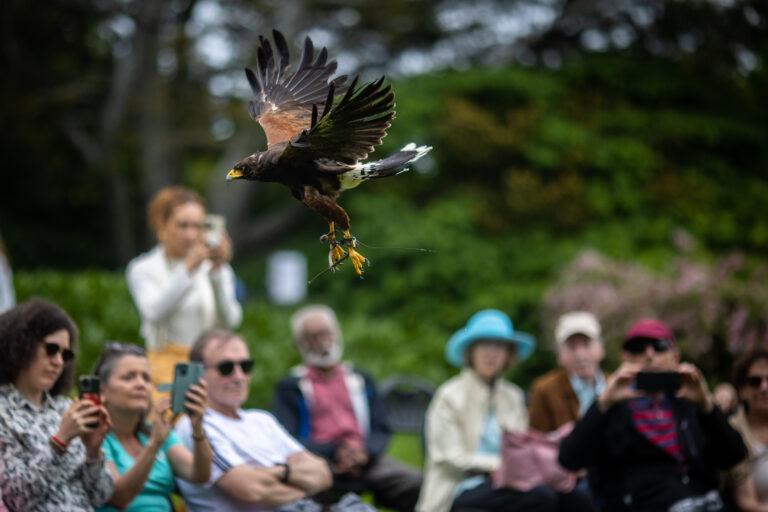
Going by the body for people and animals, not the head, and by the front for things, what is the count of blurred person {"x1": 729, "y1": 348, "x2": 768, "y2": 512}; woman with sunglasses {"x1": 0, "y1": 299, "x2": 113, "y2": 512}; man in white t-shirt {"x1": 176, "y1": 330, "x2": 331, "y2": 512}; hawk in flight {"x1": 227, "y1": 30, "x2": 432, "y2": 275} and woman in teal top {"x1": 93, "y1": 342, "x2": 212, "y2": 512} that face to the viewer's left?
1

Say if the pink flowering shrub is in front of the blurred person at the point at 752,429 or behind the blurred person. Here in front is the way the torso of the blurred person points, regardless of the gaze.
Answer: behind

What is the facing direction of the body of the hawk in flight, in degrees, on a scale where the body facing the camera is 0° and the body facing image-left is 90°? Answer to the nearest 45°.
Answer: approximately 90°

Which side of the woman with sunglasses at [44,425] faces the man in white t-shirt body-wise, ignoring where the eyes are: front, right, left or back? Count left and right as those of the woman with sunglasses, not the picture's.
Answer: left

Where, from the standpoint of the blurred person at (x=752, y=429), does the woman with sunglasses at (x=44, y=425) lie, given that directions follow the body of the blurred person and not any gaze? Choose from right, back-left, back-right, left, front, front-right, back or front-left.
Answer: right

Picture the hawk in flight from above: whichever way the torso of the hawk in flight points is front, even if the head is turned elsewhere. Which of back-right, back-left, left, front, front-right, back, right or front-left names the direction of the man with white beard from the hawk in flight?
right

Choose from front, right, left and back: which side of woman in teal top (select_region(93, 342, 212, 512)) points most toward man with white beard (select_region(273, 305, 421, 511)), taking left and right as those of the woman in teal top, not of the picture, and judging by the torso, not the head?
left

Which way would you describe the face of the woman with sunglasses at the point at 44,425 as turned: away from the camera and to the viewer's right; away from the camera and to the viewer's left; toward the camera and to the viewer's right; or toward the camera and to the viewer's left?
toward the camera and to the viewer's right

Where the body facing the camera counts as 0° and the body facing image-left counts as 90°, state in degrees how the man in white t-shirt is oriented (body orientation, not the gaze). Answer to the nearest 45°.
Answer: approximately 315°

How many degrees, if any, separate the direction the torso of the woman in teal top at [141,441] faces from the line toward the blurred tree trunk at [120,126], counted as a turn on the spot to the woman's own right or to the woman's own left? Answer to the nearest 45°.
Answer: approximately 135° to the woman's own left

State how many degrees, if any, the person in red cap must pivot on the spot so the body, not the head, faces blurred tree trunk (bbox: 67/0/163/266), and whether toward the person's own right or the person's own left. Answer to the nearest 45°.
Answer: approximately 135° to the person's own right

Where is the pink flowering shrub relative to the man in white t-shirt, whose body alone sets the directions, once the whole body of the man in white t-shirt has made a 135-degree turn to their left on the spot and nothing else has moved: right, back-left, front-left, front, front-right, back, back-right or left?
front-right

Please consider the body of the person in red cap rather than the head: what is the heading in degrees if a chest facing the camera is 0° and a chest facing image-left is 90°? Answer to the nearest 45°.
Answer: approximately 0°
